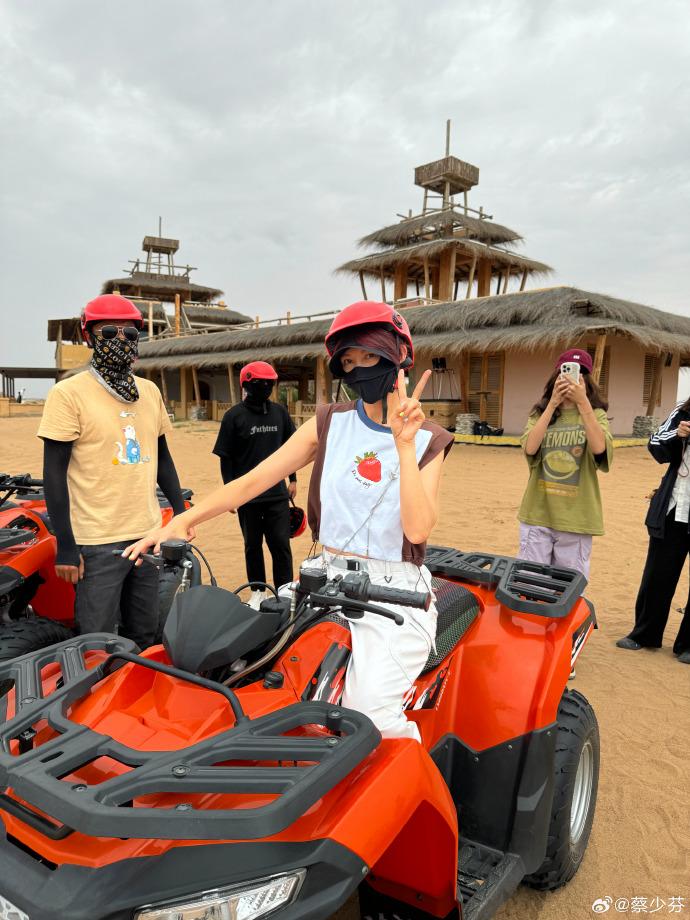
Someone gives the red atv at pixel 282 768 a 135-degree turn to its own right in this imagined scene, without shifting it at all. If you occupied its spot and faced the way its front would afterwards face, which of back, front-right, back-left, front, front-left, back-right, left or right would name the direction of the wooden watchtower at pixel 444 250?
front

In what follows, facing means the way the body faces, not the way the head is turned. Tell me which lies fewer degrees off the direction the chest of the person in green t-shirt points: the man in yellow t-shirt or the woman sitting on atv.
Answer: the woman sitting on atv

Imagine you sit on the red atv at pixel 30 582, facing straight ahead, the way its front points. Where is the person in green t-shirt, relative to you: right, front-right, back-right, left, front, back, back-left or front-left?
back-left

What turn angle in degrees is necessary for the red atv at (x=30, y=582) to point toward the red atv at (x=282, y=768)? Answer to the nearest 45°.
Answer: approximately 45° to its left

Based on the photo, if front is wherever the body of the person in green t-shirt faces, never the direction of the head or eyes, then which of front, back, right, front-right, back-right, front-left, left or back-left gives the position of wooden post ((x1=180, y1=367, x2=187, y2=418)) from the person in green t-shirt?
back-right

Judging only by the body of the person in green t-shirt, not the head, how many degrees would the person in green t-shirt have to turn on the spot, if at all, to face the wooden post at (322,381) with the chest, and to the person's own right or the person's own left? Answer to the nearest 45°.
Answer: approximately 135° to the person's own right

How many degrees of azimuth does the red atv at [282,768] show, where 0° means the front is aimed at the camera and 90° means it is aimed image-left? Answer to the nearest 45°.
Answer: approximately 45°

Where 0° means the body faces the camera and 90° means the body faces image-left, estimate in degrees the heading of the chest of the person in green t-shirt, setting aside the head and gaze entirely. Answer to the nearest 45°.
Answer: approximately 0°

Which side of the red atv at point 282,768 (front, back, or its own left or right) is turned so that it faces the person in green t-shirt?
back

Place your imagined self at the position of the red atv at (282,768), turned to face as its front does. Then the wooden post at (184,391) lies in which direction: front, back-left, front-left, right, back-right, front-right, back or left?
back-right

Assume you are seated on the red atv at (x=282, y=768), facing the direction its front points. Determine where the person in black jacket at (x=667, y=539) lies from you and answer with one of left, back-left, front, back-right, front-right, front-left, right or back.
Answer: back
